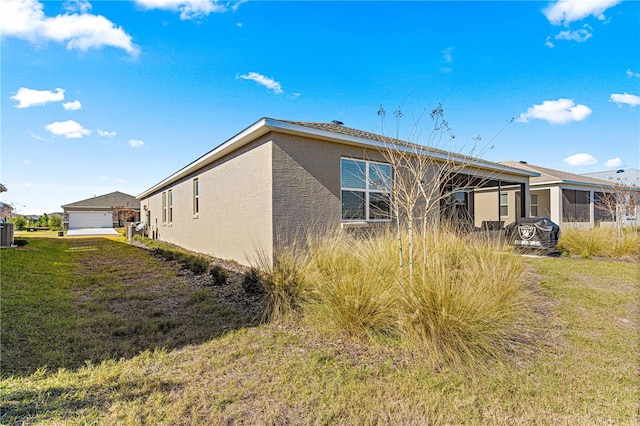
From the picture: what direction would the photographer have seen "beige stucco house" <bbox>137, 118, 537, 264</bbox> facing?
facing away from the viewer and to the left of the viewer

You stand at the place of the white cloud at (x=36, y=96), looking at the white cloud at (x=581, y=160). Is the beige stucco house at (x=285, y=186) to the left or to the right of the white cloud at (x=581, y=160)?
right

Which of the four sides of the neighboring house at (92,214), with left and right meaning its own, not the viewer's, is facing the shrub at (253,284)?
front

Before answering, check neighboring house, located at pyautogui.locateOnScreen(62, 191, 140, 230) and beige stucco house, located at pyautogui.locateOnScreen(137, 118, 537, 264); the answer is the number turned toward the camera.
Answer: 1

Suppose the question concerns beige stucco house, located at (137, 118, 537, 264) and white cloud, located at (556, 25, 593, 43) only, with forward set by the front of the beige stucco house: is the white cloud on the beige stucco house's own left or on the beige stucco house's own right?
on the beige stucco house's own right

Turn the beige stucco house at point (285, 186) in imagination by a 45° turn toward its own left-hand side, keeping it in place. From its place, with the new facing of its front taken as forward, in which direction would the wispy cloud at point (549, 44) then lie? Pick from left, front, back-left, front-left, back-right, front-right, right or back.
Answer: back

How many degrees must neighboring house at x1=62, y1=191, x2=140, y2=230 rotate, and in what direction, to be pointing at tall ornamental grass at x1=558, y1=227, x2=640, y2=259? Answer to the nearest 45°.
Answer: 0° — it already faces it

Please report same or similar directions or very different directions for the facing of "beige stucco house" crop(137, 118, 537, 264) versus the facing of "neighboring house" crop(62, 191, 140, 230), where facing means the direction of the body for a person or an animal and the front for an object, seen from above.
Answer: very different directions

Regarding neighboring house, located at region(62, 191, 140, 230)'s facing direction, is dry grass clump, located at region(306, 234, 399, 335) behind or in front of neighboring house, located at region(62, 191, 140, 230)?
in front

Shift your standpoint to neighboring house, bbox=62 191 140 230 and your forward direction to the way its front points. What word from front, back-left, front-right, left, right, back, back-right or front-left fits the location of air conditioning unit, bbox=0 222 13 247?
front

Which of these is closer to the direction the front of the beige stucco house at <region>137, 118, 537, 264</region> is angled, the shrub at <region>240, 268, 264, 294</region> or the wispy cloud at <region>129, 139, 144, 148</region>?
the wispy cloud

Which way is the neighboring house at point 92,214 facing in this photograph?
toward the camera
